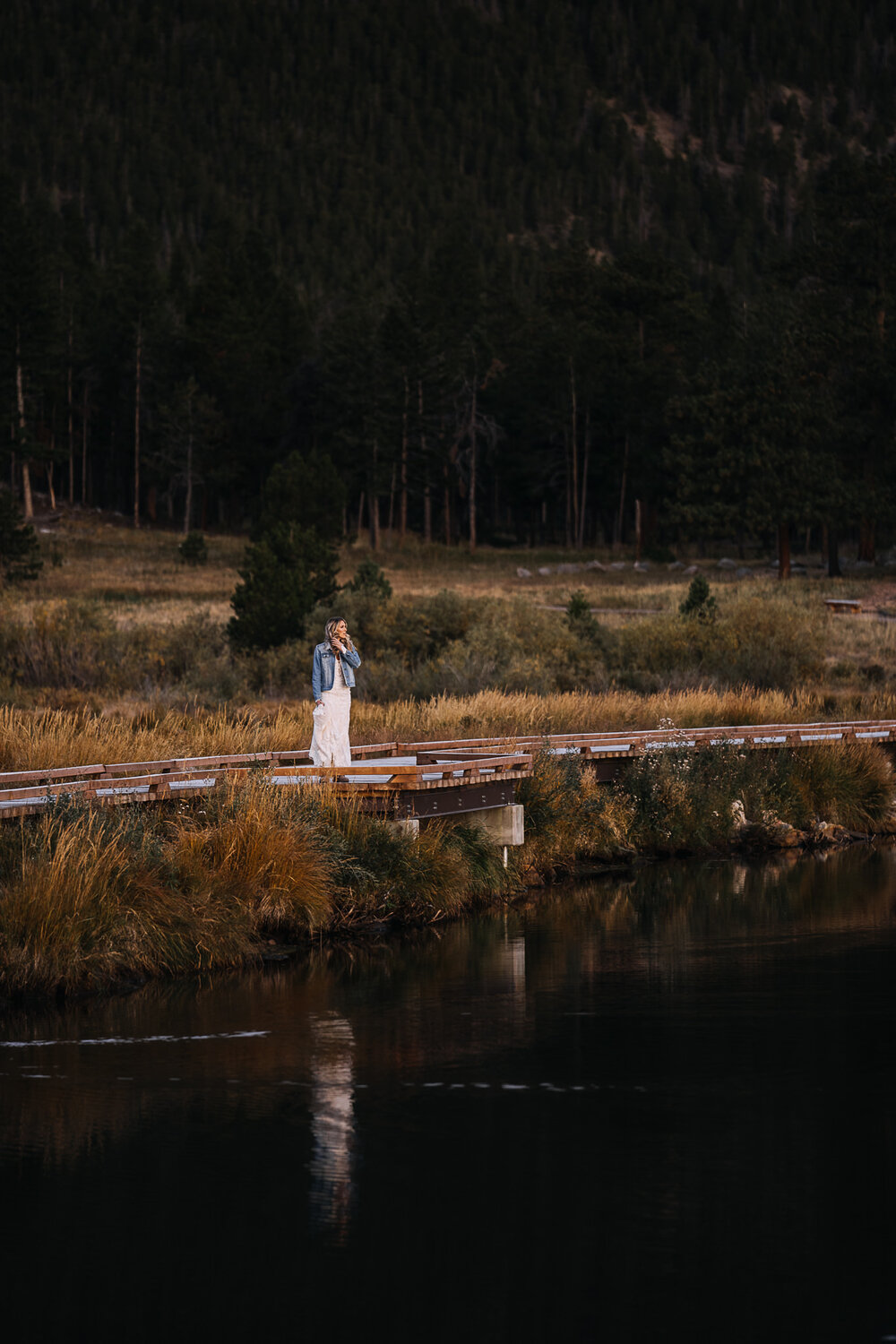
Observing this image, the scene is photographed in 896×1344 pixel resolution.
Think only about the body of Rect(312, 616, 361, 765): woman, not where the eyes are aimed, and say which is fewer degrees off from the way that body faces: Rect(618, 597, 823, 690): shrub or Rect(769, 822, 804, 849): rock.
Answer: the rock

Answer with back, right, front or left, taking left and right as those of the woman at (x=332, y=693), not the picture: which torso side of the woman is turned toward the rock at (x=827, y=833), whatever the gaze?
left

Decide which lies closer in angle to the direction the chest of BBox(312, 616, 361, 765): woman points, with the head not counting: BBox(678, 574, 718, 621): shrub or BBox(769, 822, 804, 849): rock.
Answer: the rock

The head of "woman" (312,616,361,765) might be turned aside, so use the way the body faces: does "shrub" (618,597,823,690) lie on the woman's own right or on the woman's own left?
on the woman's own left

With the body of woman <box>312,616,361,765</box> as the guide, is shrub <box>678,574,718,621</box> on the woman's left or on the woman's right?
on the woman's left

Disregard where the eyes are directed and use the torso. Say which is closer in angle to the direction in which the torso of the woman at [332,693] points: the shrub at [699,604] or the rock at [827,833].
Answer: the rock

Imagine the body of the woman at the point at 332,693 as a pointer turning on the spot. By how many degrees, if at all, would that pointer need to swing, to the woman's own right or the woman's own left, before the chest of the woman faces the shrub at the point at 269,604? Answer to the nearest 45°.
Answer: approximately 135° to the woman's own left

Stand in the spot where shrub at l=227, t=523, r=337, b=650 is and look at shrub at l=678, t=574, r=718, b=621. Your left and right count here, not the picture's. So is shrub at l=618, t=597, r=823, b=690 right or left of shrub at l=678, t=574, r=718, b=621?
right

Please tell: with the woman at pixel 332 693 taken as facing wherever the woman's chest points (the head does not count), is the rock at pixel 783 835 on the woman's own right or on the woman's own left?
on the woman's own left

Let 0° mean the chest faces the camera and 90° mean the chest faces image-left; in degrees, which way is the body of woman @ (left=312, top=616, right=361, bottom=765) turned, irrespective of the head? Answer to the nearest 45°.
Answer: approximately 315°
